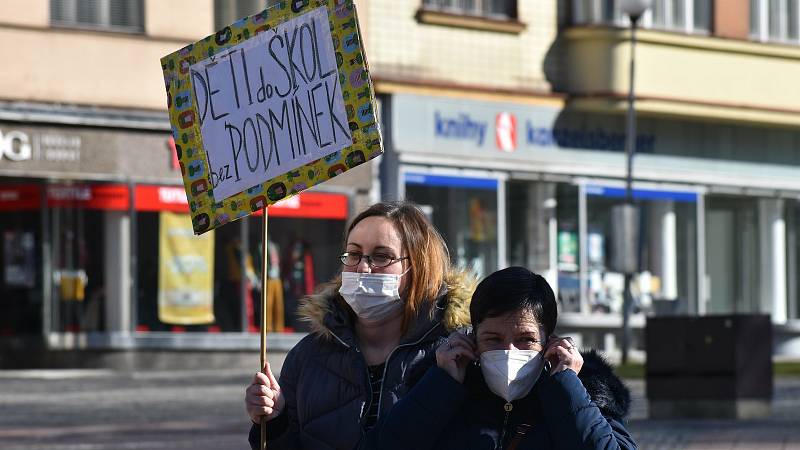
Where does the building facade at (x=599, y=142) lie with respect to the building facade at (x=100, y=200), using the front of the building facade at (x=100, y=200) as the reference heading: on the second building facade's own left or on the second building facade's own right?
on the second building facade's own left

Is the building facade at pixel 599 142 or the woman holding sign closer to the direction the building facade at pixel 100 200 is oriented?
the woman holding sign

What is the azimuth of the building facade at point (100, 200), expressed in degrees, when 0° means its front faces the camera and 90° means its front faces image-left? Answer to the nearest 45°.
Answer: approximately 0°

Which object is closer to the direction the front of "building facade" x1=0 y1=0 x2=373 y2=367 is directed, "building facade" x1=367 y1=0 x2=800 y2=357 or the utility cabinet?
the utility cabinet

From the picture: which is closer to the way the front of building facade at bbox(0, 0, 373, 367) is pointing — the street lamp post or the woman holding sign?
the woman holding sign

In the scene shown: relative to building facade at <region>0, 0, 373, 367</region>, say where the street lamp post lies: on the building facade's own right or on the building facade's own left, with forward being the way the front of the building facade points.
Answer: on the building facade's own left

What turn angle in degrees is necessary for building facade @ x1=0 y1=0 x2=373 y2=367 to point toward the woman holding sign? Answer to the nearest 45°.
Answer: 0° — it already faces them
